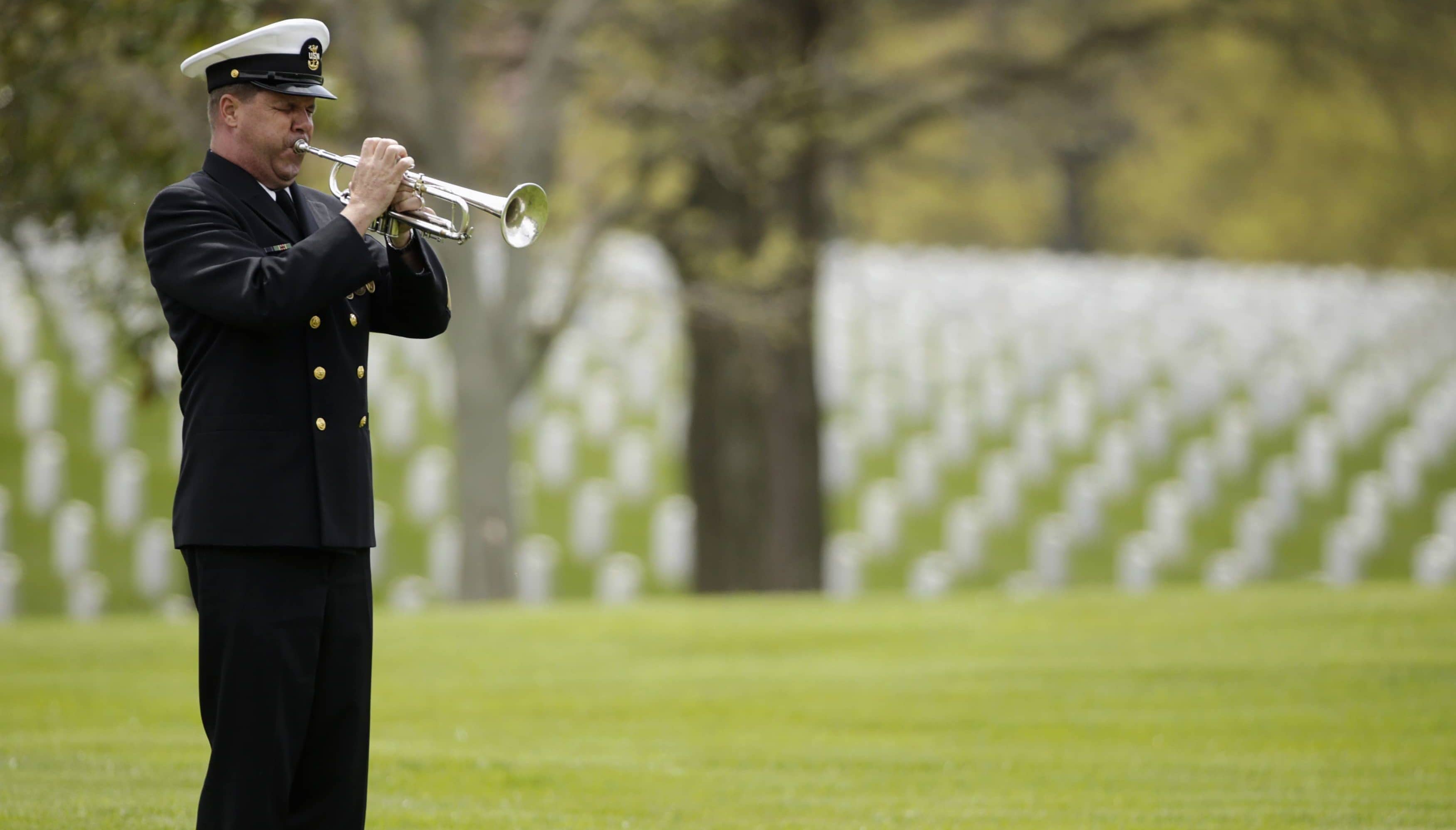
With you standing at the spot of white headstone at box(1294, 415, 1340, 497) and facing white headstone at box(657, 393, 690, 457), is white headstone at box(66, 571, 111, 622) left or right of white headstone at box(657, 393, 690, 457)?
left

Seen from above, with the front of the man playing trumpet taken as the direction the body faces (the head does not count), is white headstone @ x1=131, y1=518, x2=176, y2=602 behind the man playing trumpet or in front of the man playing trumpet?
behind

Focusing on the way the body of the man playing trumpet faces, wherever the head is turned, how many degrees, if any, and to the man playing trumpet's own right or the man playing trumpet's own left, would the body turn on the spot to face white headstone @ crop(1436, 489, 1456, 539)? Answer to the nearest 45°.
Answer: approximately 90° to the man playing trumpet's own left

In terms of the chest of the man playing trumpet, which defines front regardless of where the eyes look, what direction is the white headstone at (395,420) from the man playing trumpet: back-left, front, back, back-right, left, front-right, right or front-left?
back-left

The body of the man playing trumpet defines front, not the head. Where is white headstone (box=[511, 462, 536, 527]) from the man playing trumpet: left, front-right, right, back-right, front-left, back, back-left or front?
back-left

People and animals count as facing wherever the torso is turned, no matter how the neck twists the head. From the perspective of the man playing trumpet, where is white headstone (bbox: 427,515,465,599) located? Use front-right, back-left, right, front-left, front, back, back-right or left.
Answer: back-left

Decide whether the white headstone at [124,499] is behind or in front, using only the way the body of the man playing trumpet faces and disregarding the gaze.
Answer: behind

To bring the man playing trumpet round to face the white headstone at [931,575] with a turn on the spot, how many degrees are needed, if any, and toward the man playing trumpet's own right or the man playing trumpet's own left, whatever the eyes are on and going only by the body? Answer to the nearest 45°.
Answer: approximately 90° to the man playing trumpet's own left

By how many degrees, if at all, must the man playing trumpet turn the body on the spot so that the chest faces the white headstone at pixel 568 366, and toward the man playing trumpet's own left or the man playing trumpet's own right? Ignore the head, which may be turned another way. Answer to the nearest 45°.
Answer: approximately 135° to the man playing trumpet's own left

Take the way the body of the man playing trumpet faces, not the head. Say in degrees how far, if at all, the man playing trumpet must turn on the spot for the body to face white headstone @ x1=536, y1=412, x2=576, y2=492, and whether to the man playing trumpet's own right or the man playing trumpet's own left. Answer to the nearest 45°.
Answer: approximately 135° to the man playing trumpet's own left

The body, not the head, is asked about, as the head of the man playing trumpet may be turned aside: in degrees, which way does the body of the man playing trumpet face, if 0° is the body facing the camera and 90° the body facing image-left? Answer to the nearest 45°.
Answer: approximately 315°

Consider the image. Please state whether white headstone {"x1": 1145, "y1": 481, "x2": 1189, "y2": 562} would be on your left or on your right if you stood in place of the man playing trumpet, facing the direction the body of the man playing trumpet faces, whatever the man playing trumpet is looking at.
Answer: on your left

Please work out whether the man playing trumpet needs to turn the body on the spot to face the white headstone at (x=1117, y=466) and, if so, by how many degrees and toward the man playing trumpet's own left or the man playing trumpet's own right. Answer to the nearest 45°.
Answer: approximately 90° to the man playing trumpet's own left
